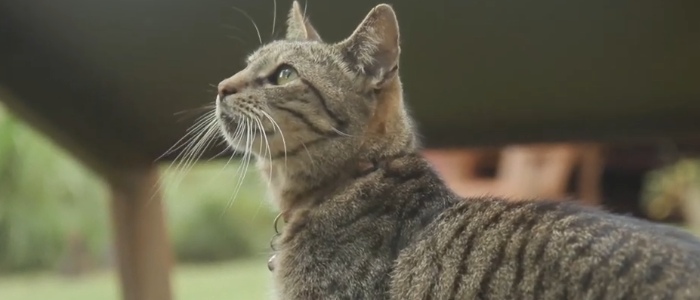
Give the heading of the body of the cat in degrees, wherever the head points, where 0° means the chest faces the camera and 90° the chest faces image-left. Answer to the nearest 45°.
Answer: approximately 90°

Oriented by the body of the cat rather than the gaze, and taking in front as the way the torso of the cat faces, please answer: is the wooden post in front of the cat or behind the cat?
in front
